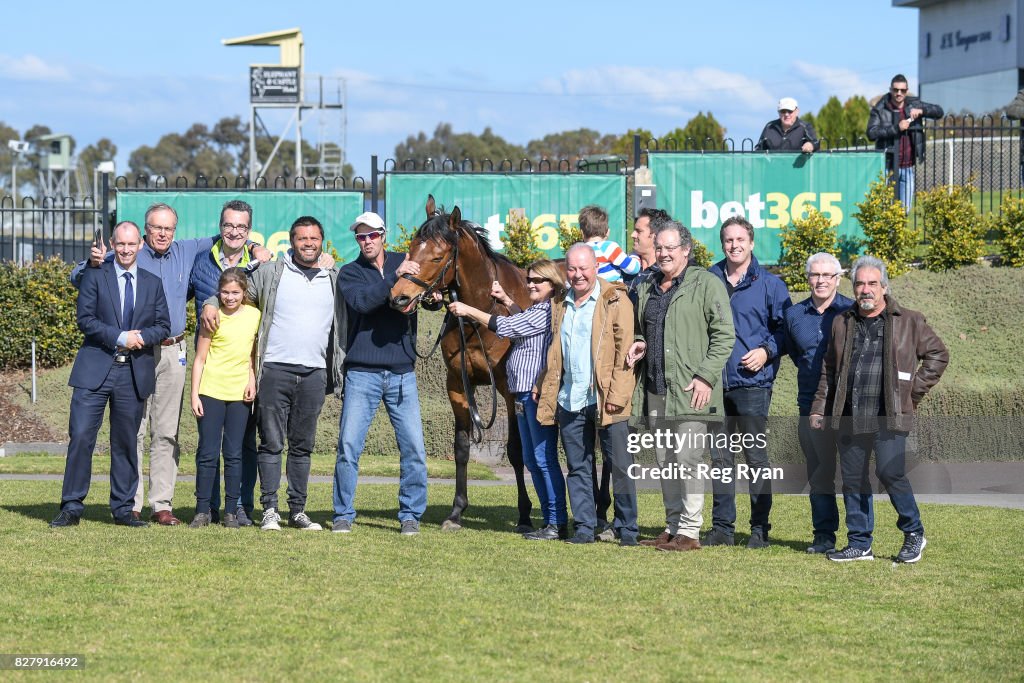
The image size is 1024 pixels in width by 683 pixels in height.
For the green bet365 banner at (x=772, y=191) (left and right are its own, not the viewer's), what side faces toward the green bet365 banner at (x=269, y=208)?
right

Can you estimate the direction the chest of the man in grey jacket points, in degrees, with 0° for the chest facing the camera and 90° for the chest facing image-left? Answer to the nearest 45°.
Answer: approximately 0°

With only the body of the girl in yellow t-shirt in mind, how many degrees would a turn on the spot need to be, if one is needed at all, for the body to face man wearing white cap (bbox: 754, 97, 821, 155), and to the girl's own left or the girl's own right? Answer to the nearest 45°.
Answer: approximately 135° to the girl's own left

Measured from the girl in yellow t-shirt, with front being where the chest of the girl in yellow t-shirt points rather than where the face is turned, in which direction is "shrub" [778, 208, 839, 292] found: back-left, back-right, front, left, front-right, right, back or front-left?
back-left

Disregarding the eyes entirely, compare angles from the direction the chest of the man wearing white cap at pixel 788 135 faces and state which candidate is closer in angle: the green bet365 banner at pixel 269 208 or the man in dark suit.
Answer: the man in dark suit

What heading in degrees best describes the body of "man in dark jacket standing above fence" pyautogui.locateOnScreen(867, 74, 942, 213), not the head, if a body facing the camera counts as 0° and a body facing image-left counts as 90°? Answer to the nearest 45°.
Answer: approximately 0°

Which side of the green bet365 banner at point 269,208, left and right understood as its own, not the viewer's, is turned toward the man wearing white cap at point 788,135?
left

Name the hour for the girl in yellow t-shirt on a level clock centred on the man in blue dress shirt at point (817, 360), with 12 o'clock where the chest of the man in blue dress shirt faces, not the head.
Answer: The girl in yellow t-shirt is roughly at 3 o'clock from the man in blue dress shirt.
